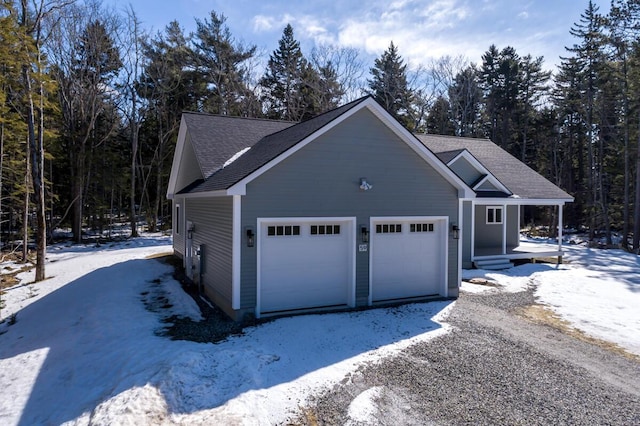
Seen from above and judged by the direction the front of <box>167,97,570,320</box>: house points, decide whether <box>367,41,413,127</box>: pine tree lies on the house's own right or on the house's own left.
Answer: on the house's own left

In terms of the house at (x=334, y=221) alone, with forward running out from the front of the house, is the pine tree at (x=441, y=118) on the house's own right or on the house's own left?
on the house's own left

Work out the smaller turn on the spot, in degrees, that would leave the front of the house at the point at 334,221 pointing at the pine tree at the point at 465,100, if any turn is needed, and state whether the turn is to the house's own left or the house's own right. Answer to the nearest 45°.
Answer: approximately 135° to the house's own left

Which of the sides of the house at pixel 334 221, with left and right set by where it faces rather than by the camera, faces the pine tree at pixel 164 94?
back

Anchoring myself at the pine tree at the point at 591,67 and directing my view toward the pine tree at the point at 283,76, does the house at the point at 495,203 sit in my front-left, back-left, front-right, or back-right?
front-left

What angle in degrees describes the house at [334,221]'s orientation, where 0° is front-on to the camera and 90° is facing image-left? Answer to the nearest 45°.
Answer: approximately 315°

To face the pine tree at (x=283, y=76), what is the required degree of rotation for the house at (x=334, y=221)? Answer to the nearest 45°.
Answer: approximately 135° to its left

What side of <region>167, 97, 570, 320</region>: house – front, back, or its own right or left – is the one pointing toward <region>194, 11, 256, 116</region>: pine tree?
back

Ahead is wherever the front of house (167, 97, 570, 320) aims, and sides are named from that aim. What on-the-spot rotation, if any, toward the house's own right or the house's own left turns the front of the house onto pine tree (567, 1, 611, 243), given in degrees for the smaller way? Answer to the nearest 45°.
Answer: approximately 90° to the house's own left
